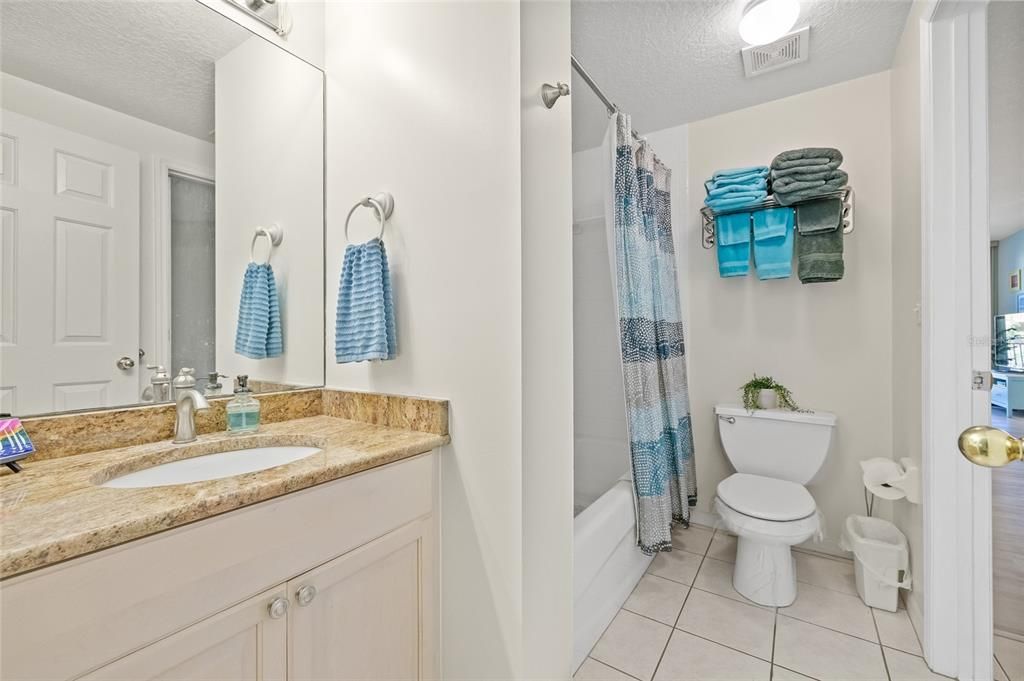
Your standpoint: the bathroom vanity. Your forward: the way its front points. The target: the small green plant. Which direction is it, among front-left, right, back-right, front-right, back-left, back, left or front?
front-left

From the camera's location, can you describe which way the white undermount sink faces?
facing the viewer and to the right of the viewer

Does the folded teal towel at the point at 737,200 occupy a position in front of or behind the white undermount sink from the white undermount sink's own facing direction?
in front

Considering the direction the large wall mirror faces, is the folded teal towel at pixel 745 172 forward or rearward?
forward

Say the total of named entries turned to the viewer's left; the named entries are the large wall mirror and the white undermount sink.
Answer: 0

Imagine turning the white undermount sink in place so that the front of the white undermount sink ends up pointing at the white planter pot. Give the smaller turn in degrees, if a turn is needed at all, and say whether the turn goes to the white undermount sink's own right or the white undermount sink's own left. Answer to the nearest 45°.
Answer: approximately 45° to the white undermount sink's own left
